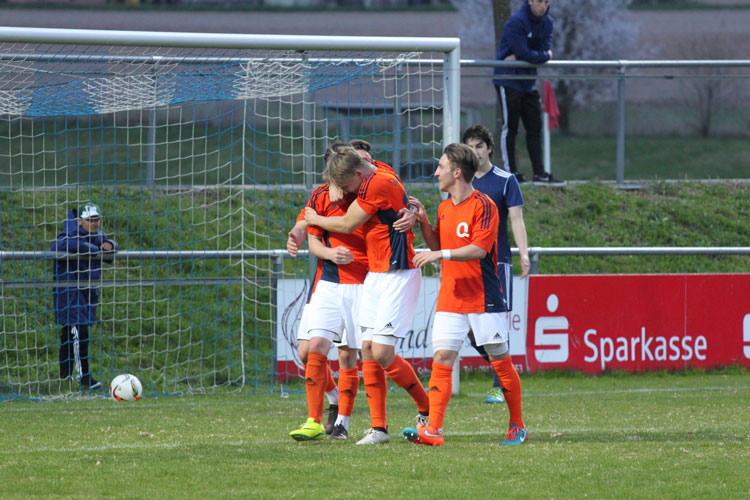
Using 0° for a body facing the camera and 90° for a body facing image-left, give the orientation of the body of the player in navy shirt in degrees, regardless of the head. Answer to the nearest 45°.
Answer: approximately 45°

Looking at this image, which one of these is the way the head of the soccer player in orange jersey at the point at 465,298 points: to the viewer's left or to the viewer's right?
to the viewer's left

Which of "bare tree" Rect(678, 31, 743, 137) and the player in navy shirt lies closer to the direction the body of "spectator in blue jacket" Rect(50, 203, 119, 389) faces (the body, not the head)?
the player in navy shirt

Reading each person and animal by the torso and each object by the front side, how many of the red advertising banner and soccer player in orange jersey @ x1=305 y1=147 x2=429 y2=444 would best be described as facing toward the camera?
1

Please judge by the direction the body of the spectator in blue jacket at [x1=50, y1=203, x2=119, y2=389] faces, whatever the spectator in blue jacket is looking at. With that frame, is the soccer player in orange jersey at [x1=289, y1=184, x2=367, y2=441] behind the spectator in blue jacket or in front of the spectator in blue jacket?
in front

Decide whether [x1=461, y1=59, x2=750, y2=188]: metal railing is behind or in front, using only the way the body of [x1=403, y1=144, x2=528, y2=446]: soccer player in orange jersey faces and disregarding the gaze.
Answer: behind

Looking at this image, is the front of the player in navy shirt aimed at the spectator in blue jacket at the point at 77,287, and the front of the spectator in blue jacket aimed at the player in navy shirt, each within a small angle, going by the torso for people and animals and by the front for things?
no

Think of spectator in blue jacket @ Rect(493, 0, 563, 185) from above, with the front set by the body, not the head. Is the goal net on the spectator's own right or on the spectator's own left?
on the spectator's own right

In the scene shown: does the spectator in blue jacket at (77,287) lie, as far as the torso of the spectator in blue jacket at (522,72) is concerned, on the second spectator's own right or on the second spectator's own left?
on the second spectator's own right

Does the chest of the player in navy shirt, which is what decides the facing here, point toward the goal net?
no

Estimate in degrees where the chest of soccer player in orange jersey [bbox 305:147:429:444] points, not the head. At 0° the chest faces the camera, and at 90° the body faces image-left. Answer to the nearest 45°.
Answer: approximately 90°

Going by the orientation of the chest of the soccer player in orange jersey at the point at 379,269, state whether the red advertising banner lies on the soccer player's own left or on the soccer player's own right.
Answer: on the soccer player's own right

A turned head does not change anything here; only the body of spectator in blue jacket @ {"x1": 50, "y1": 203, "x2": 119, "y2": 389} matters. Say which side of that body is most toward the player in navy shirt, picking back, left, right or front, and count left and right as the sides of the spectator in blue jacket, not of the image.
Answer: front
